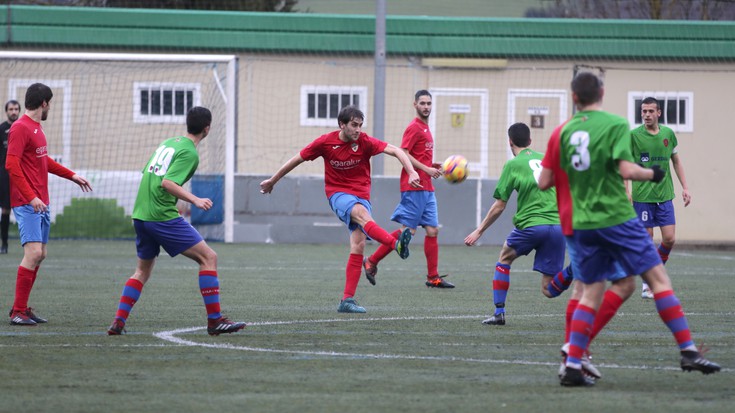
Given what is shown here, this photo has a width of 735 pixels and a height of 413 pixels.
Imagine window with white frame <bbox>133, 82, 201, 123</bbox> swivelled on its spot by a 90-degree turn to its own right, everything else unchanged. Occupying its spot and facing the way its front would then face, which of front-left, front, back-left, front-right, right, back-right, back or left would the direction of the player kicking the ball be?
left

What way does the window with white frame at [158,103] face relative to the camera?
toward the camera

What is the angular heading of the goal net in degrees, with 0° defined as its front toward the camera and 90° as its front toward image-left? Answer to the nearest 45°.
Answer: approximately 0°

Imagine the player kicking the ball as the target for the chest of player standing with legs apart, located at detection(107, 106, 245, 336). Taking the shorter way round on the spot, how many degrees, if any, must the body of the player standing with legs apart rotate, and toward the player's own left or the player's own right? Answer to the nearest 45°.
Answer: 0° — they already face them

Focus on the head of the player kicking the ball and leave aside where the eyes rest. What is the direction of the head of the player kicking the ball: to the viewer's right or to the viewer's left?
to the viewer's right

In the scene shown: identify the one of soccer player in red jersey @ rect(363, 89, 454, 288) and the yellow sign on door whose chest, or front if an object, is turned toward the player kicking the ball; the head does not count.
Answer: the yellow sign on door

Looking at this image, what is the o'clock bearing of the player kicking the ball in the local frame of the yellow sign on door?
The player kicking the ball is roughly at 12 o'clock from the yellow sign on door.

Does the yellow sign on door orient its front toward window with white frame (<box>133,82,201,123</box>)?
no

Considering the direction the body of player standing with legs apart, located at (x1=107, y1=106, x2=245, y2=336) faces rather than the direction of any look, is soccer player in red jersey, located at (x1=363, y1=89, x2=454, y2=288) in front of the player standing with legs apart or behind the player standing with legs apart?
in front

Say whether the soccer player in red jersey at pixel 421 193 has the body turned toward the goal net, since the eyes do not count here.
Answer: no

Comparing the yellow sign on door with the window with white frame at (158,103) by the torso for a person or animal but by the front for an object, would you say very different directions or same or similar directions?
same or similar directions

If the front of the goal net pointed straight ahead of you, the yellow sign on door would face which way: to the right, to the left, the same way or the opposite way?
the same way
